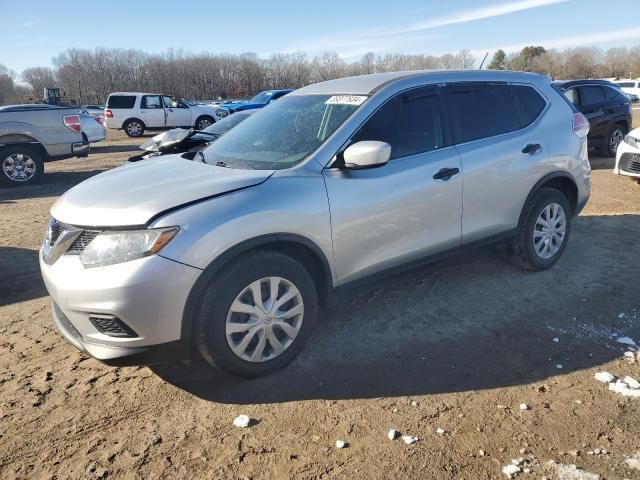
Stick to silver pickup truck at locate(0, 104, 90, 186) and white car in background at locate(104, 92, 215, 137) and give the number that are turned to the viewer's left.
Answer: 1

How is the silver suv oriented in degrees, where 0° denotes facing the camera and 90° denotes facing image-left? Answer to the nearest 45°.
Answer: approximately 45°

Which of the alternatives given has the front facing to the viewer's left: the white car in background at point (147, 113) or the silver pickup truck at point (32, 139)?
the silver pickup truck

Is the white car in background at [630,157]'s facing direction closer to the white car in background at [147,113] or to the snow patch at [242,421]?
the snow patch

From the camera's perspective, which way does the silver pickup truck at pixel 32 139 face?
to the viewer's left

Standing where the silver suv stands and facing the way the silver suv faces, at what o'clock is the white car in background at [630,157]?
The white car in background is roughly at 6 o'clock from the silver suv.

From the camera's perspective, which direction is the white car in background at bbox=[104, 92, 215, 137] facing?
to the viewer's right

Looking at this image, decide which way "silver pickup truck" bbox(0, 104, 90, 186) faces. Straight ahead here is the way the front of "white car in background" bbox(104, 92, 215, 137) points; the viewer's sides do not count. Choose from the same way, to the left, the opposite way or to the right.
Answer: the opposite way
